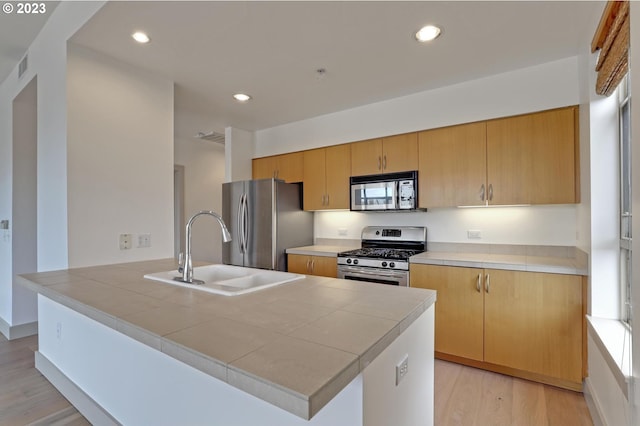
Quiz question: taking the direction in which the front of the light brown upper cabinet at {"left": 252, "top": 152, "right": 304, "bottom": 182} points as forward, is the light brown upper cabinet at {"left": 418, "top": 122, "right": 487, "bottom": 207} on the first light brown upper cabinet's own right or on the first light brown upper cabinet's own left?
on the first light brown upper cabinet's own left

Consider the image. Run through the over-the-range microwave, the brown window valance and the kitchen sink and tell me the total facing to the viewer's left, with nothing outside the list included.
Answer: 1

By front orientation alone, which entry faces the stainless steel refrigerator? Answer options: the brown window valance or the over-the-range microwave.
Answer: the brown window valance

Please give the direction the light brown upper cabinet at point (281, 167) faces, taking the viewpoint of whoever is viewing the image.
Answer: facing the viewer and to the left of the viewer

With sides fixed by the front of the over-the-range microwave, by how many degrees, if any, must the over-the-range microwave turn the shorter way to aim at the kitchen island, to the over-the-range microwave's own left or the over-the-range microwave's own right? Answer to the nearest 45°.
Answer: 0° — it already faces it

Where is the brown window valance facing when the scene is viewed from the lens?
facing to the left of the viewer

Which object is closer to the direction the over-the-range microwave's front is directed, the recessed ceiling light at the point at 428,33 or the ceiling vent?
the recessed ceiling light

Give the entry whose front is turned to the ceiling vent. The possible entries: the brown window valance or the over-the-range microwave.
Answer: the brown window valance

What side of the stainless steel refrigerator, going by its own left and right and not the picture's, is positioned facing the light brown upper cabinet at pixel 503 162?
left

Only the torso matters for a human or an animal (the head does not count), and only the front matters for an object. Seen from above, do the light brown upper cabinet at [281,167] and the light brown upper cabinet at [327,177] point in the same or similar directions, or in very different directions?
same or similar directions

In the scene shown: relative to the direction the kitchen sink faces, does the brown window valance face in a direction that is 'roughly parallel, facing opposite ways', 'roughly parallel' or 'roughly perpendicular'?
roughly perpendicular

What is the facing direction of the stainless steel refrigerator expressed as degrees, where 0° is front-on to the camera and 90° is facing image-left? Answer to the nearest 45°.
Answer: approximately 45°

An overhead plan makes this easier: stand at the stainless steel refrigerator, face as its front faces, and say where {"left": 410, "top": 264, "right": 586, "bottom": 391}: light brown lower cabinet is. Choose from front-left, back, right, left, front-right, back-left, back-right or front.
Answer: left

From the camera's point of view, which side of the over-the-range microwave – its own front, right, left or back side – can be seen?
front

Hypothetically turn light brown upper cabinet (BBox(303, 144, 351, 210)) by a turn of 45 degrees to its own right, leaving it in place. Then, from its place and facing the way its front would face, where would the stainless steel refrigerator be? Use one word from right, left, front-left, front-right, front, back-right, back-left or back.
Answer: front
